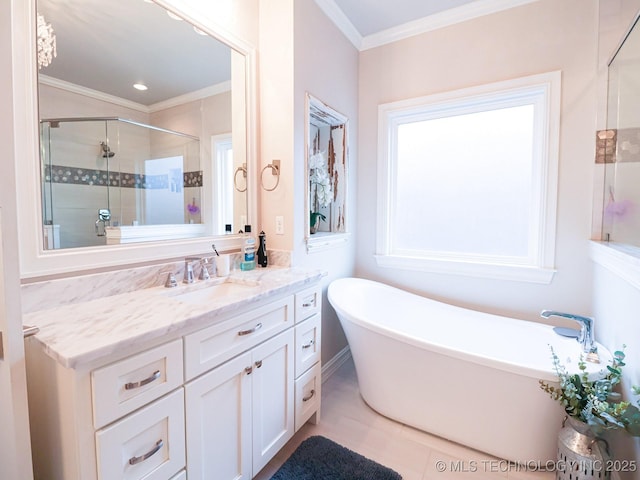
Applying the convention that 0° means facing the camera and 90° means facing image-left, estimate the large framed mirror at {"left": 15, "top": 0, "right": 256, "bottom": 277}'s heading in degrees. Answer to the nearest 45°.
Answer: approximately 315°

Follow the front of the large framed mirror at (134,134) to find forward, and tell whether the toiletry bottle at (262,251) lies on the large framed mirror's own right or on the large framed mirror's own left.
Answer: on the large framed mirror's own left

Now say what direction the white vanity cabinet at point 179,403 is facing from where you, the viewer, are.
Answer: facing the viewer and to the right of the viewer

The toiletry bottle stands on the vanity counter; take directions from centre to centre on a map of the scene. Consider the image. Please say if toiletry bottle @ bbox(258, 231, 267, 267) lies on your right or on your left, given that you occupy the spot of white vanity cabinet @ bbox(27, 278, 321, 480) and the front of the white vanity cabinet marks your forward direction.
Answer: on your left

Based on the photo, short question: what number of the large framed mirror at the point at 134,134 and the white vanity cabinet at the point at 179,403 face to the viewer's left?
0
